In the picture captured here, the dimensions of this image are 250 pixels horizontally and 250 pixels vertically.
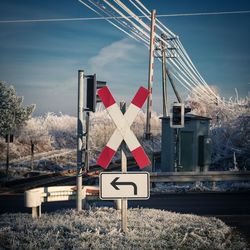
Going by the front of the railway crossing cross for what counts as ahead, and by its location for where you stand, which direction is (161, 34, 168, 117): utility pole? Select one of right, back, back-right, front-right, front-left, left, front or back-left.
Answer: back

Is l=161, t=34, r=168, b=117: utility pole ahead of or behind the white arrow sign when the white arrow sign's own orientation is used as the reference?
behind

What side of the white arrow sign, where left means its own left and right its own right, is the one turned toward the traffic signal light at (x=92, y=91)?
back

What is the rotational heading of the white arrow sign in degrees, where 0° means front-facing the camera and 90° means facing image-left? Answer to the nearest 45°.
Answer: approximately 0°

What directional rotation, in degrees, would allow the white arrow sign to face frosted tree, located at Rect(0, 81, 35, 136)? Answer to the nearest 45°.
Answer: approximately 180°
